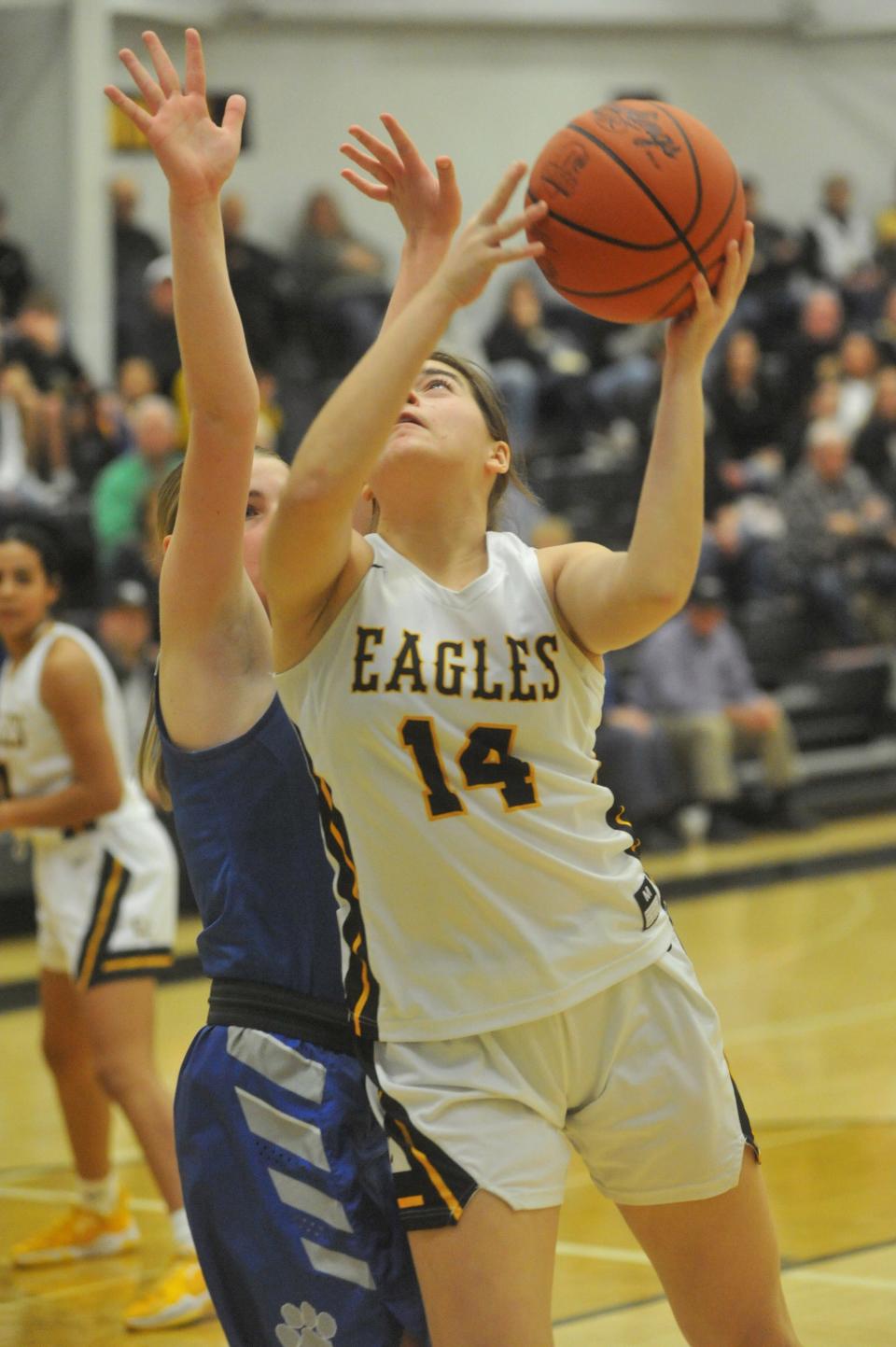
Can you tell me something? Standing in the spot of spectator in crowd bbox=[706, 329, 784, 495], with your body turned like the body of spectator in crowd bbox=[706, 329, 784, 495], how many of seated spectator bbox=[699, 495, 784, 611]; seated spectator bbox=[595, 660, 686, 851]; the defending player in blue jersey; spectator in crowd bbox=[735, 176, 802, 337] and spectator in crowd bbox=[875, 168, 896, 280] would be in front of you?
3

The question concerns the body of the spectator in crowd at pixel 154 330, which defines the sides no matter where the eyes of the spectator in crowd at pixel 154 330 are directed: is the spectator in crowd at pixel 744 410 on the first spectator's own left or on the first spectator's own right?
on the first spectator's own left

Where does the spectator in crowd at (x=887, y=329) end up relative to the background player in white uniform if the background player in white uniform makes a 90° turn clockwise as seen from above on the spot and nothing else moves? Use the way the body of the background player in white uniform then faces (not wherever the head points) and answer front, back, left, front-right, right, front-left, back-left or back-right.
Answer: right

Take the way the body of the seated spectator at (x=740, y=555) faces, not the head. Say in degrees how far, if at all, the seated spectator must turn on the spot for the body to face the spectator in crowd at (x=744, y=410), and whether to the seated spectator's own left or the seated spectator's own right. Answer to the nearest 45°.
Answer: approximately 135° to the seated spectator's own right

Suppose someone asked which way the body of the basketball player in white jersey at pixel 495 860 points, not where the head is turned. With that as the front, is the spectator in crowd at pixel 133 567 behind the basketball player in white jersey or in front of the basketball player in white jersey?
behind

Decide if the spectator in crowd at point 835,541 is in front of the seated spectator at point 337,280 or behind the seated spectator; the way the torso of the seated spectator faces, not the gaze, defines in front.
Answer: in front
